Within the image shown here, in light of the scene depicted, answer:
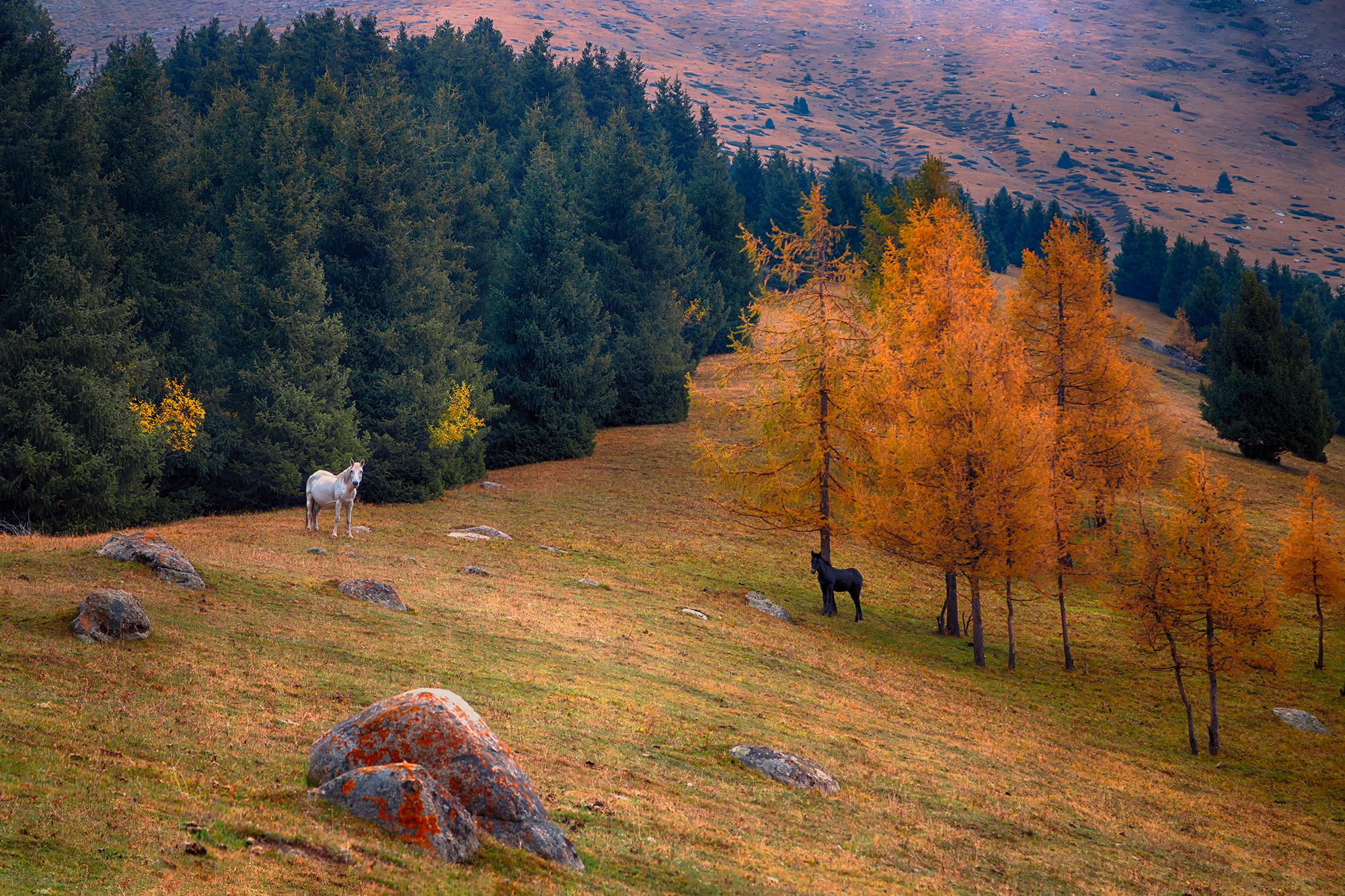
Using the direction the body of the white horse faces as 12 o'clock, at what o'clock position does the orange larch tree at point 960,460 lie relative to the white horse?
The orange larch tree is roughly at 11 o'clock from the white horse.

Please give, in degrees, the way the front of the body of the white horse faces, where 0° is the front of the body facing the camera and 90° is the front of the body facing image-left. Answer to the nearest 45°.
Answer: approximately 315°

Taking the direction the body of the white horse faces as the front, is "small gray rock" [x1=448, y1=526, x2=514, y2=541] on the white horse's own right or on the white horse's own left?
on the white horse's own left

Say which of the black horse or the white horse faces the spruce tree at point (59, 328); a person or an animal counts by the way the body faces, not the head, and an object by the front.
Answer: the black horse

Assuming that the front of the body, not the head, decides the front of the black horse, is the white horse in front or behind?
in front

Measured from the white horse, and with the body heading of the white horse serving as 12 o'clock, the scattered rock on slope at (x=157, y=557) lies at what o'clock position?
The scattered rock on slope is roughly at 2 o'clock from the white horse.

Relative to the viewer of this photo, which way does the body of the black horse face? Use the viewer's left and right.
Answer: facing to the left of the viewer

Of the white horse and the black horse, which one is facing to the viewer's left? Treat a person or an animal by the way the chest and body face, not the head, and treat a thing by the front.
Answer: the black horse

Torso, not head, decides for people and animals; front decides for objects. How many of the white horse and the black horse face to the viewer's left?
1

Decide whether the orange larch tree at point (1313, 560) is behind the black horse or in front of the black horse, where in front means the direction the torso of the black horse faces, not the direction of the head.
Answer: behind

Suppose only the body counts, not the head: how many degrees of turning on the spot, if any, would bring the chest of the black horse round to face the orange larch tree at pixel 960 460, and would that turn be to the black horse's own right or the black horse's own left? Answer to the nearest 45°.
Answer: approximately 135° to the black horse's own left

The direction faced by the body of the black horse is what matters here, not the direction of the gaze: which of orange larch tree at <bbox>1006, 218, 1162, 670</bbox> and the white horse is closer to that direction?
the white horse

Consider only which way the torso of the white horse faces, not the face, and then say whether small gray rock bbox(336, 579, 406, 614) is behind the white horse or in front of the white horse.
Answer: in front

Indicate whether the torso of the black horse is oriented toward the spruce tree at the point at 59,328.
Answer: yes

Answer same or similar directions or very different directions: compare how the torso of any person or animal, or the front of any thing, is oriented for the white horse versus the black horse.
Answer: very different directions

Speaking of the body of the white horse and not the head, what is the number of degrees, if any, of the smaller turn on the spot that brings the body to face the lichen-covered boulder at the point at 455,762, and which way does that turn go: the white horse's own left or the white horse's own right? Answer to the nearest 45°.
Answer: approximately 45° to the white horse's own right
